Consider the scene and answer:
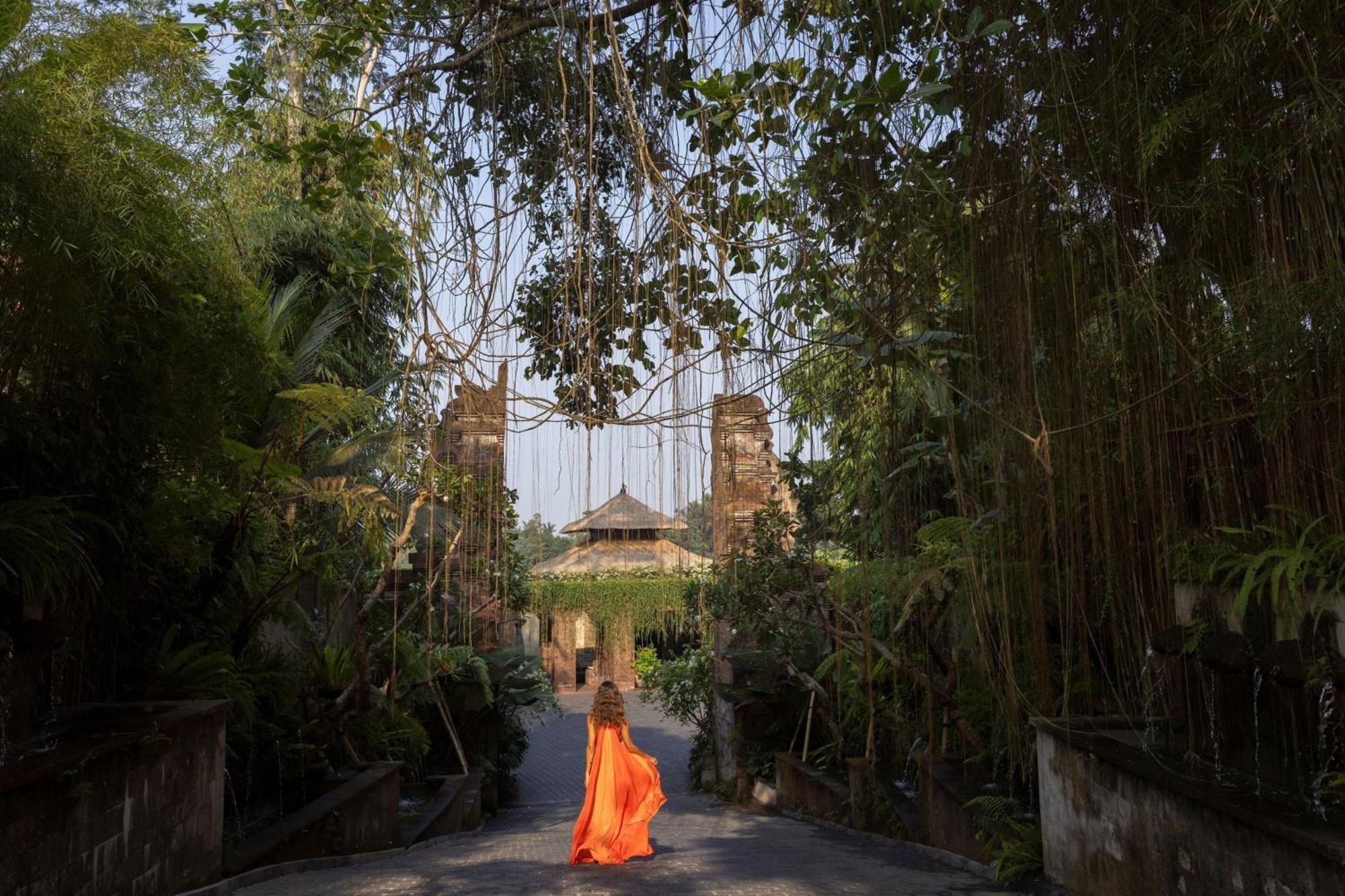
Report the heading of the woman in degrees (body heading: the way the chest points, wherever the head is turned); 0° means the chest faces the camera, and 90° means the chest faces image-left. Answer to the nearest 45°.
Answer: approximately 180°

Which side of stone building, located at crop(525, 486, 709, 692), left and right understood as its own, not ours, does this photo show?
front

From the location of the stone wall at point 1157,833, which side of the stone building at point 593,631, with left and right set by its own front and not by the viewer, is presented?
front

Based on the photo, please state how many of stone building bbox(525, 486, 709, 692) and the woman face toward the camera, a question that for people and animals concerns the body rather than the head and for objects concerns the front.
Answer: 1

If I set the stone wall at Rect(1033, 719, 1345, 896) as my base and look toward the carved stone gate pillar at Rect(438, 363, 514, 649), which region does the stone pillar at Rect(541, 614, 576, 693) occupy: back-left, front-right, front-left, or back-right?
front-right

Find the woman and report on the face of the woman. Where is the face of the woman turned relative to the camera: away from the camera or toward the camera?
away from the camera

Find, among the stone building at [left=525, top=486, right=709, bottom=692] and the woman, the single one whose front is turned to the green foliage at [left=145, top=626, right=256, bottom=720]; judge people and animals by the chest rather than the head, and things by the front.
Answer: the stone building

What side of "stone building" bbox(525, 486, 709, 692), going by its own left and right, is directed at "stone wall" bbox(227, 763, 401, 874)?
front

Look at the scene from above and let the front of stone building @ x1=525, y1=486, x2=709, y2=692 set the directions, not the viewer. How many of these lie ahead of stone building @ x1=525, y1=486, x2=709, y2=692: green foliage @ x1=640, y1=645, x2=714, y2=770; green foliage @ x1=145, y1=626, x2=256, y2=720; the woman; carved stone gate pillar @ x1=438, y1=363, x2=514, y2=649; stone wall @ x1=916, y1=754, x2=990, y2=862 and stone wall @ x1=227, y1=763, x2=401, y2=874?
6

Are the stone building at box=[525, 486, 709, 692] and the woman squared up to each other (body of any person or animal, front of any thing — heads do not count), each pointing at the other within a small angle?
yes

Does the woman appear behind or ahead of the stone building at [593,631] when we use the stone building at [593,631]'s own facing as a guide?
ahead

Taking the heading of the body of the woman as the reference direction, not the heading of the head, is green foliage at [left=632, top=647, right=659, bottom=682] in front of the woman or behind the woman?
in front

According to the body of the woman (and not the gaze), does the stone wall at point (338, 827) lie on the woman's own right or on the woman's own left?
on the woman's own left

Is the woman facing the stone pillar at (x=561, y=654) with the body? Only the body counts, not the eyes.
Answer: yes

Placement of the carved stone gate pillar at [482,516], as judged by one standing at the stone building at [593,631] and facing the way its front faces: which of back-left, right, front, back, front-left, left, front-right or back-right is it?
front

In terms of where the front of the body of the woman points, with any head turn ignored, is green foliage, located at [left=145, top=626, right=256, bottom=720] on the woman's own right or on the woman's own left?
on the woman's own left

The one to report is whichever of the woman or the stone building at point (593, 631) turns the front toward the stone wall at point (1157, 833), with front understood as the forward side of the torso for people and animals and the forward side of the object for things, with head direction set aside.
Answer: the stone building

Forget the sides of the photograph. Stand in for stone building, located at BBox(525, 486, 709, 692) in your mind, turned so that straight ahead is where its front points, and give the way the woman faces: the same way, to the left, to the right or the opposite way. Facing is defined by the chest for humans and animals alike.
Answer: the opposite way
